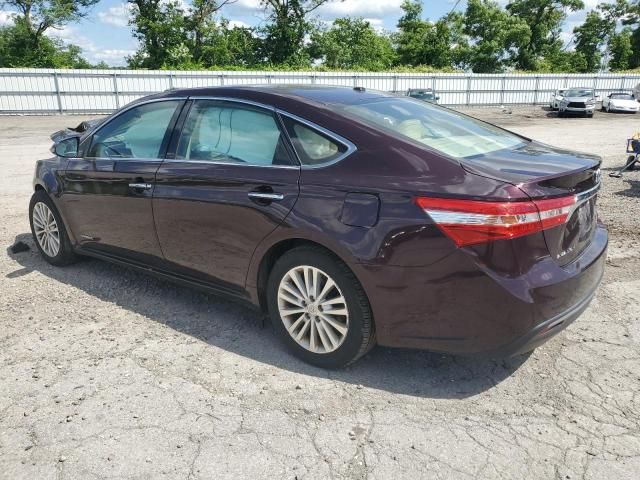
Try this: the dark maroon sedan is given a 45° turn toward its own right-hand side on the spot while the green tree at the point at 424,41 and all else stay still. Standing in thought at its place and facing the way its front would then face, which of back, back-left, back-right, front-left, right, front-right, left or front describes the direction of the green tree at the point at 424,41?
front

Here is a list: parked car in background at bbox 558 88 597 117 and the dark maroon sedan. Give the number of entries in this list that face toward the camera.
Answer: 1

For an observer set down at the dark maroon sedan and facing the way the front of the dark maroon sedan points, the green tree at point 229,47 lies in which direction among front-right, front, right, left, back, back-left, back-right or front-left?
front-right

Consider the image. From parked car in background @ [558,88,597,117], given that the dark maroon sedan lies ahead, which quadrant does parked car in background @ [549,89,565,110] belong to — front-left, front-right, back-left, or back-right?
back-right

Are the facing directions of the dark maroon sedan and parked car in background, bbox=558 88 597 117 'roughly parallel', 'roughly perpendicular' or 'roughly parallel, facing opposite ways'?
roughly perpendicular

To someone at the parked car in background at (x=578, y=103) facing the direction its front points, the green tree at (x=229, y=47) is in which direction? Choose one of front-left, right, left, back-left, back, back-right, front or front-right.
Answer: right

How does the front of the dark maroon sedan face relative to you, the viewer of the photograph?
facing away from the viewer and to the left of the viewer

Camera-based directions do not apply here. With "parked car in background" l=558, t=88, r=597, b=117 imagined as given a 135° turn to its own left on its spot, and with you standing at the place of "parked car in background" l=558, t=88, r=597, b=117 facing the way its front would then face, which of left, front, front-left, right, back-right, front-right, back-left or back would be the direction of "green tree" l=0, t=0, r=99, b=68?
back-left

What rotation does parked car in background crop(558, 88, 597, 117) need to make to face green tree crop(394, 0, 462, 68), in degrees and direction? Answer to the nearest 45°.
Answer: approximately 135° to its right

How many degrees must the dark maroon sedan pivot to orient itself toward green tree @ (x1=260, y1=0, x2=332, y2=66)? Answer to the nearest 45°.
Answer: approximately 45° to its right

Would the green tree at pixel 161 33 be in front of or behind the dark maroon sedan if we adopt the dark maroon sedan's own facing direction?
in front

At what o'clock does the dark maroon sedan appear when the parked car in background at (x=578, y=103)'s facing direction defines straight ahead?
The dark maroon sedan is roughly at 12 o'clock from the parked car in background.

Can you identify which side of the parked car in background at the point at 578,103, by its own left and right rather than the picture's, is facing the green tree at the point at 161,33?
right

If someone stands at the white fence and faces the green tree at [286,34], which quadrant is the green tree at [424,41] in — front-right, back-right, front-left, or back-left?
front-right

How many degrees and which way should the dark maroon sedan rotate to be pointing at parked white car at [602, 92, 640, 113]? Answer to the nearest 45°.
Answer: approximately 90° to its right

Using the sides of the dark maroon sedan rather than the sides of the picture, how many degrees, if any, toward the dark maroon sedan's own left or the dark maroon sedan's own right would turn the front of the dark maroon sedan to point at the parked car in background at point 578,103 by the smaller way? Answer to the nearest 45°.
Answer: approximately 90° to the dark maroon sedan's own right

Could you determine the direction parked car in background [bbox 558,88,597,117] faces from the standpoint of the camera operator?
facing the viewer
